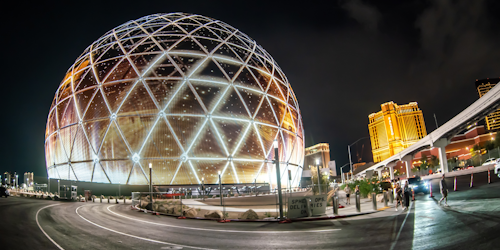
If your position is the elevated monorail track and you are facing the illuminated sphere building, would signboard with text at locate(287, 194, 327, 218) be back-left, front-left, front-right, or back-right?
front-left

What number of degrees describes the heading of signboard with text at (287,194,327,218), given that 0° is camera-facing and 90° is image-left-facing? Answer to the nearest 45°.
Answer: approximately 0°

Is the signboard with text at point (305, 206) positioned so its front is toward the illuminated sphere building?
no

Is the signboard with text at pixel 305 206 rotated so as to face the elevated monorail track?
no
